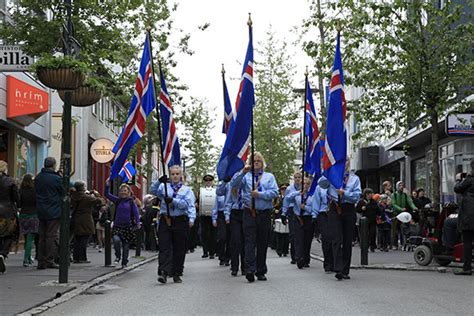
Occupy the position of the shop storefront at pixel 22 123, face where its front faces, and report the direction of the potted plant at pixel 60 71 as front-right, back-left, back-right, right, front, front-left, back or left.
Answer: front-right

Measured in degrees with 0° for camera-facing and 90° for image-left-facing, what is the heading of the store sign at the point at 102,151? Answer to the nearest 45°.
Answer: approximately 0°

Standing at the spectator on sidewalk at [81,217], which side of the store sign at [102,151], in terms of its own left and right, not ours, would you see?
front

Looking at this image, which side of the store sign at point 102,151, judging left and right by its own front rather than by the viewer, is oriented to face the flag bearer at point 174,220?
front

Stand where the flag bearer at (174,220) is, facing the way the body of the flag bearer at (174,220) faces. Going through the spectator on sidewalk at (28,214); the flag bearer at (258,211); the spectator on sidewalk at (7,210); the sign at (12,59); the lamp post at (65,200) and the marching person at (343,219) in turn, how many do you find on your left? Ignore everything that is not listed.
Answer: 2

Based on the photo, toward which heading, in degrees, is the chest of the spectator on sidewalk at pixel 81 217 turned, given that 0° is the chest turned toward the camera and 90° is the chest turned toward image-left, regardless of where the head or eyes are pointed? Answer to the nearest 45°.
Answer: approximately 225°

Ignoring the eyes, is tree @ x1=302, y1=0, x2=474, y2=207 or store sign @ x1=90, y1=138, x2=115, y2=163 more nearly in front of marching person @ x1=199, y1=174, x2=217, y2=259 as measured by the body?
the tree

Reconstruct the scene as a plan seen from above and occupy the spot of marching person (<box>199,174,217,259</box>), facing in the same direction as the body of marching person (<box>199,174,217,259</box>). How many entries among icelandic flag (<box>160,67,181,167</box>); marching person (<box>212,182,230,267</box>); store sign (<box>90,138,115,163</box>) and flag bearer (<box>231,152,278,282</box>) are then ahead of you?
3

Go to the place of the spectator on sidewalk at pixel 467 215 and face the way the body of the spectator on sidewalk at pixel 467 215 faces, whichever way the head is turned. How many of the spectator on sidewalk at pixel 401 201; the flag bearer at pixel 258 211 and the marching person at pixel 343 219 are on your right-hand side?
1

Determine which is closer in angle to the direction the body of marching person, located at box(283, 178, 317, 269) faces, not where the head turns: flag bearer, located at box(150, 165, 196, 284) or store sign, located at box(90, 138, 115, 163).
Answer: the flag bearer

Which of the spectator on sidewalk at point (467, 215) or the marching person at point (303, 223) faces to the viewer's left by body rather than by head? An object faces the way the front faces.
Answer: the spectator on sidewalk
